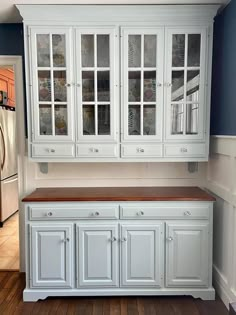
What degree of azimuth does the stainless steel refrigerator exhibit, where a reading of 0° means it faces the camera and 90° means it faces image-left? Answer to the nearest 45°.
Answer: approximately 315°
